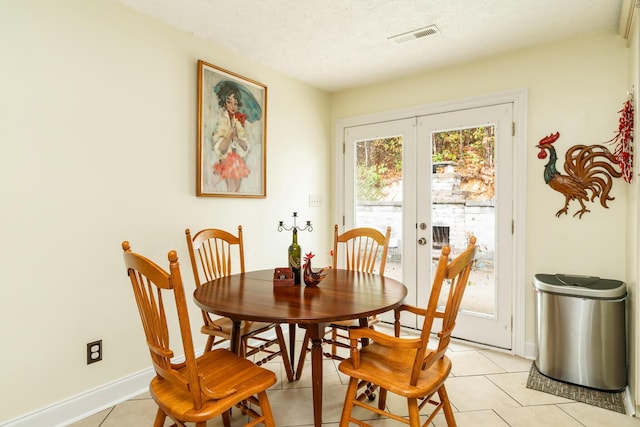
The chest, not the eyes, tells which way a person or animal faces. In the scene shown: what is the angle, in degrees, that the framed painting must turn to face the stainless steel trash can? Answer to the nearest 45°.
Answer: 0° — it already faces it

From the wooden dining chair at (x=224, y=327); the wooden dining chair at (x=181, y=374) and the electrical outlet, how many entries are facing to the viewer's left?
0

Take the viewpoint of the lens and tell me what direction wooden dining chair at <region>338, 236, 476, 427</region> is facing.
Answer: facing away from the viewer and to the left of the viewer

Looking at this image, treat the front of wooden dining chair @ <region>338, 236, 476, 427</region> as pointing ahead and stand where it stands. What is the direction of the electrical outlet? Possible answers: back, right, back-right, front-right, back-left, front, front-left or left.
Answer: front-left

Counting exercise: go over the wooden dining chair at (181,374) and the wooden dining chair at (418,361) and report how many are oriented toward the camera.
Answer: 0

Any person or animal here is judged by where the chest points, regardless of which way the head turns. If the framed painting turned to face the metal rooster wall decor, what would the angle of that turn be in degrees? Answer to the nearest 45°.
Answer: approximately 45° to its left

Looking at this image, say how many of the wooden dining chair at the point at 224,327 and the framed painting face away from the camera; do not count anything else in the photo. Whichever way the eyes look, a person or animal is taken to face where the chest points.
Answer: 0

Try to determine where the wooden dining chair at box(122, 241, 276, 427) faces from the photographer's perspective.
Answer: facing away from the viewer and to the right of the viewer

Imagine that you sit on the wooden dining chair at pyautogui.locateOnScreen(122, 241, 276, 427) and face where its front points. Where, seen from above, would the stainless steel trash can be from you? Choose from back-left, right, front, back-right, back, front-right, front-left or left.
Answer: front-right

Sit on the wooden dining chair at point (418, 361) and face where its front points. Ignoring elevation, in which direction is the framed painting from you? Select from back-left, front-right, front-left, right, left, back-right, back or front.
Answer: front

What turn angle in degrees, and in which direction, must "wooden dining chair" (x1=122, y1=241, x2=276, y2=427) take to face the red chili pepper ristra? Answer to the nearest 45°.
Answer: approximately 45° to its right

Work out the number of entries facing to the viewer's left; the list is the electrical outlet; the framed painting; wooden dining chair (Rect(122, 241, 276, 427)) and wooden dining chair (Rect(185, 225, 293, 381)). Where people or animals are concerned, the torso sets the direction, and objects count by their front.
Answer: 0

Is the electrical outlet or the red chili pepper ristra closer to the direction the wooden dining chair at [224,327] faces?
the red chili pepper ristra

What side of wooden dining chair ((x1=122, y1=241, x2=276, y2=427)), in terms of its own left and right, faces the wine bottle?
front

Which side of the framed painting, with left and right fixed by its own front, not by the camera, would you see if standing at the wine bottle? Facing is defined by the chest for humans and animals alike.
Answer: front

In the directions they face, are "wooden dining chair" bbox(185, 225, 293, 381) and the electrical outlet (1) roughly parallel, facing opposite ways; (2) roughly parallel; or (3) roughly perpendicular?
roughly parallel
